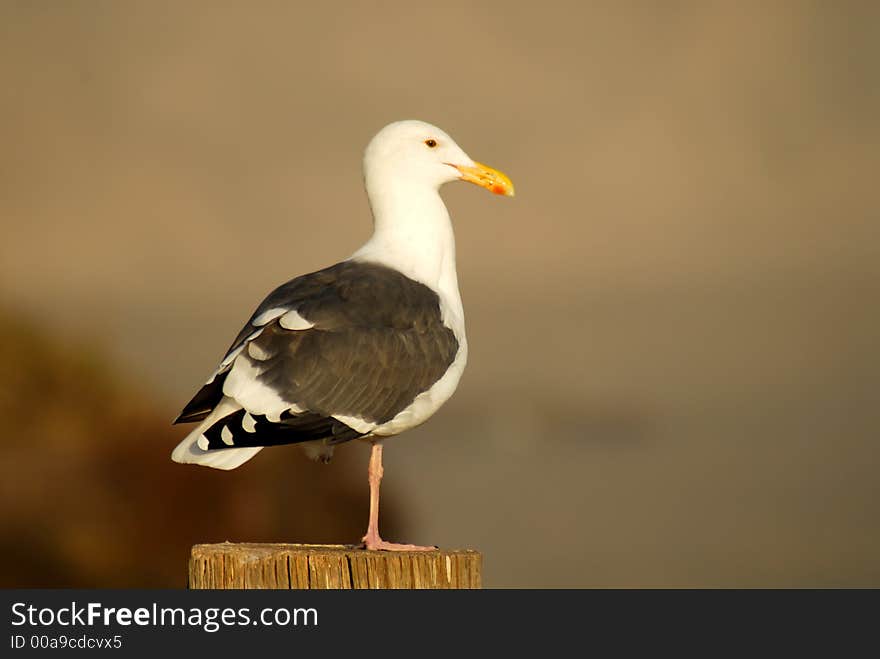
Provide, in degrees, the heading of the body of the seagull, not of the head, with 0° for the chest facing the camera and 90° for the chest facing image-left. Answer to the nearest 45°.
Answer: approximately 270°
